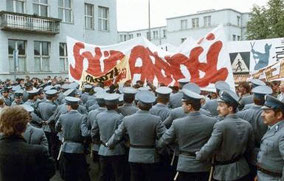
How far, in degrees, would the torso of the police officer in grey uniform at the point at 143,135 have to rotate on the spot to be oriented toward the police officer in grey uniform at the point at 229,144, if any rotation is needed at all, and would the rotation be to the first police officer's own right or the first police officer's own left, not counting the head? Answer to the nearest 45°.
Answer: approximately 135° to the first police officer's own right

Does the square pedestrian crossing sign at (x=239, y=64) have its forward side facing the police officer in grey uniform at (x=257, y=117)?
yes

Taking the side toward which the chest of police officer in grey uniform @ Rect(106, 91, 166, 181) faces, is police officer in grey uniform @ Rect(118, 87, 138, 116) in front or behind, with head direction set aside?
in front

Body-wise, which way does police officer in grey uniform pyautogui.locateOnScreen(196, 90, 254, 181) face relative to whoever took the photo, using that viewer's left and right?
facing away from the viewer and to the left of the viewer

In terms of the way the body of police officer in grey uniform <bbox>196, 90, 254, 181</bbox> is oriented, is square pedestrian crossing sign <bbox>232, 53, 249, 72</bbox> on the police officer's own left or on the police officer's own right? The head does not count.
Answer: on the police officer's own right

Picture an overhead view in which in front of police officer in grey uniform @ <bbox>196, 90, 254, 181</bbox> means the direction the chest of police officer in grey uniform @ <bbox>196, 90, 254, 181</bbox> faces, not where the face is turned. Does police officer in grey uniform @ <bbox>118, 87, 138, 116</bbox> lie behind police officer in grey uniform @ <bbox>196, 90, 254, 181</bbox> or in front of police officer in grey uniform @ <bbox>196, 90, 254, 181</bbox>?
in front

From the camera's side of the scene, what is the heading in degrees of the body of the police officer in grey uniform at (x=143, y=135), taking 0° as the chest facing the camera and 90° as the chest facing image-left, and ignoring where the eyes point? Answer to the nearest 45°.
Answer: approximately 180°

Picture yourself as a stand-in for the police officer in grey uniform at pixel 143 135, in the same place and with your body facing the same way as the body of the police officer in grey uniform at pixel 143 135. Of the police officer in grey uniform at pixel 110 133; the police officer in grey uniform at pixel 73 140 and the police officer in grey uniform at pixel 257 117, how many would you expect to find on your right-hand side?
1

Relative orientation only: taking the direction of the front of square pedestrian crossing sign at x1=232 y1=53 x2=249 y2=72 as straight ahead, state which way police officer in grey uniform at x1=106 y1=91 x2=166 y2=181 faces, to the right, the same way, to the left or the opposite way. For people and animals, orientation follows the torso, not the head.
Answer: the opposite way
